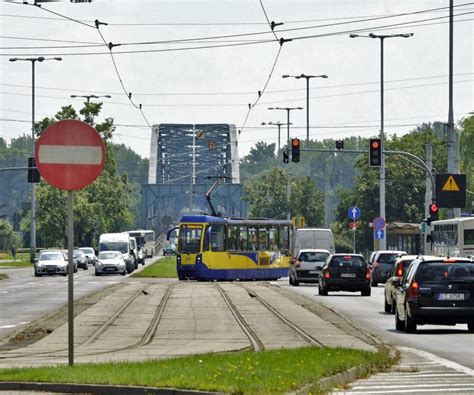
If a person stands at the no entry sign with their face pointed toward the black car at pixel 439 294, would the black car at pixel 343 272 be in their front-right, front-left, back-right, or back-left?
front-left

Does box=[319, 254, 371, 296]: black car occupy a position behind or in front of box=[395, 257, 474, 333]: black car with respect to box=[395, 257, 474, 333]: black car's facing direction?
in front

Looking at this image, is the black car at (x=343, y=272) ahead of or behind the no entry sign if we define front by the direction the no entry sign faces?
behind

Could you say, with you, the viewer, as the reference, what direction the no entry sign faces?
facing the viewer

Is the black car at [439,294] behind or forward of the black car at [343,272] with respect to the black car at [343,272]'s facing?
behind

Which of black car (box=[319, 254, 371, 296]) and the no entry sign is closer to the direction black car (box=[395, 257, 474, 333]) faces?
the black car

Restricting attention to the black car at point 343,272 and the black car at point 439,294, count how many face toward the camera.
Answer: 0

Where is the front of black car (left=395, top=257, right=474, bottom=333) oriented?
away from the camera

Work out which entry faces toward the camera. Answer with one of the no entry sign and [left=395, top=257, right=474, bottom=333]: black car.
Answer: the no entry sign

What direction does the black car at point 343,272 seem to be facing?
away from the camera

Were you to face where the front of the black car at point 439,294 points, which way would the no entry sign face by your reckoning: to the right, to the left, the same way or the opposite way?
the opposite way

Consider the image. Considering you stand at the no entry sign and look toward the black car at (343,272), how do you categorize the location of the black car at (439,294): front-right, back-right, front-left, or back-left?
front-right
